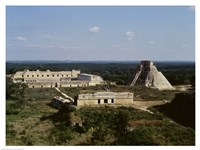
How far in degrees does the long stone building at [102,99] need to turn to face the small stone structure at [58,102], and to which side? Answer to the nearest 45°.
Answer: approximately 135° to its right

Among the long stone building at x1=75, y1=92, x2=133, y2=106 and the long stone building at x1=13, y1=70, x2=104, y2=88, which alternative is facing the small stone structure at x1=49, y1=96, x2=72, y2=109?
the long stone building at x1=13, y1=70, x2=104, y2=88

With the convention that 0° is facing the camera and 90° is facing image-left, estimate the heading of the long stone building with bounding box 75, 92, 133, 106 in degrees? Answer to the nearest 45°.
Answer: approximately 0°

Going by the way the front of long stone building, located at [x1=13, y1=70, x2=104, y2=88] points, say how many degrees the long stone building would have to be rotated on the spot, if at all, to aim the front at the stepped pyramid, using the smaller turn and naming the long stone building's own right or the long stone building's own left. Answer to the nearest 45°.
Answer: approximately 45° to the long stone building's own left

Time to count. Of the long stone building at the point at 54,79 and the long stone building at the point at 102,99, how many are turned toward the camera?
2

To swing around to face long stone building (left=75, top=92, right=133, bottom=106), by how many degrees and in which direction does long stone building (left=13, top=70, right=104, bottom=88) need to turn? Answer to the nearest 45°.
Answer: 0° — it already faces it

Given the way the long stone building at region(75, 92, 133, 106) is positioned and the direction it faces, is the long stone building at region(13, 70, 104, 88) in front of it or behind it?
behind

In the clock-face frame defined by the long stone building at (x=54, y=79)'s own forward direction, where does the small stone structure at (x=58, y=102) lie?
The small stone structure is roughly at 12 o'clock from the long stone building.
